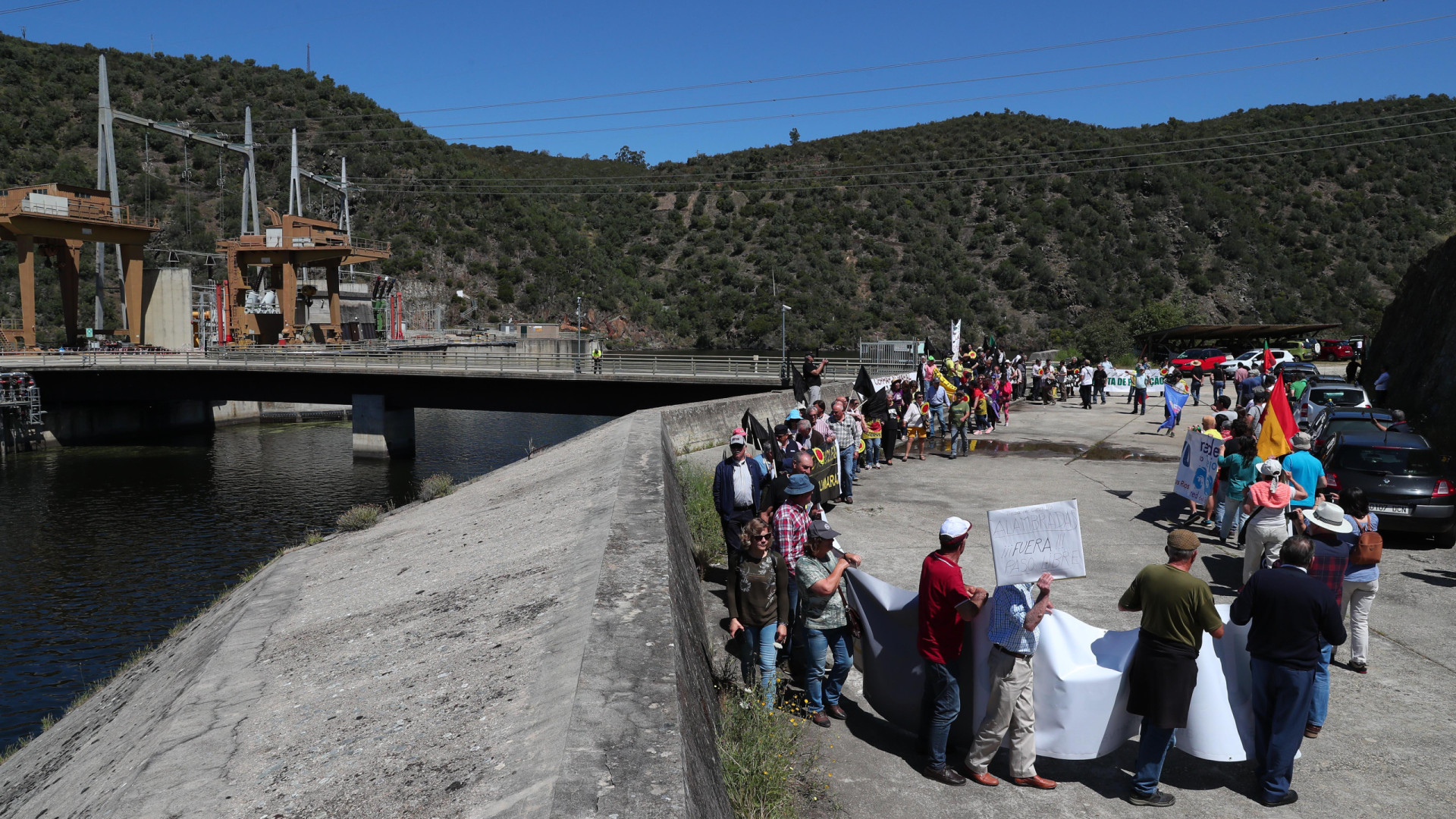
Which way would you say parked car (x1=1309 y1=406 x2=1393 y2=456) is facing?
away from the camera

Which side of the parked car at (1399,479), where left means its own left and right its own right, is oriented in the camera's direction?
back

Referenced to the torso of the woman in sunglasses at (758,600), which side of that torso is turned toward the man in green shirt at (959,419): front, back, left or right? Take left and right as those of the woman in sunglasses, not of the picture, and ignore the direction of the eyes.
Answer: back

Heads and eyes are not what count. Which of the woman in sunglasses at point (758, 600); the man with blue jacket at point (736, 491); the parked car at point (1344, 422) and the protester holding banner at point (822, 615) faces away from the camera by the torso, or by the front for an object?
the parked car

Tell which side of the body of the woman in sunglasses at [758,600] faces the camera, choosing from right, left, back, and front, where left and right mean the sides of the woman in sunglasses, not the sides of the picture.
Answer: front

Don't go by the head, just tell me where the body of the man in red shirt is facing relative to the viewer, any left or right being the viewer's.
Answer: facing away from the viewer and to the right of the viewer

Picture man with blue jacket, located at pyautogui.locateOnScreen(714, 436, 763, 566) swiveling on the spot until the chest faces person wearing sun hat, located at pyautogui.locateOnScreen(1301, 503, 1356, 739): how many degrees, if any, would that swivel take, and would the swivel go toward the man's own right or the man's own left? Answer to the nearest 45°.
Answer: approximately 90° to the man's own left

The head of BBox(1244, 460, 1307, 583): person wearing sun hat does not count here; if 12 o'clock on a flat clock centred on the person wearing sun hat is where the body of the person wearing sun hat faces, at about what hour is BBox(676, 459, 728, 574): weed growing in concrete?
The weed growing in concrete is roughly at 9 o'clock from the person wearing sun hat.

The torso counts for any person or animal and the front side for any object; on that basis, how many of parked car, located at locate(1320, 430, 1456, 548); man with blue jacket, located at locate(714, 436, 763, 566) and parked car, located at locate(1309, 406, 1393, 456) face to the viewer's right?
0

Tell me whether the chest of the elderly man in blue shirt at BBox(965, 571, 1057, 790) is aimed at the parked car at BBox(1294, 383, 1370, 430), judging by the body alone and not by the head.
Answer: no

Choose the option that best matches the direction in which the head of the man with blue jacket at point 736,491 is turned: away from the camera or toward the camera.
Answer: toward the camera

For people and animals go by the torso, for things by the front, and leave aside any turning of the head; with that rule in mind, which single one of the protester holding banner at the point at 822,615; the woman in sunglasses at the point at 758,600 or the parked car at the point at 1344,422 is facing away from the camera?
the parked car

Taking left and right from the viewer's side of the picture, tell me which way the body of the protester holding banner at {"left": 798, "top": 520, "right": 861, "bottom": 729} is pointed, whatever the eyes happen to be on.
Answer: facing the viewer and to the right of the viewer

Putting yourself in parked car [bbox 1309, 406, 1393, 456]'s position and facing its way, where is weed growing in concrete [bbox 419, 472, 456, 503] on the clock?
The weed growing in concrete is roughly at 8 o'clock from the parked car.
